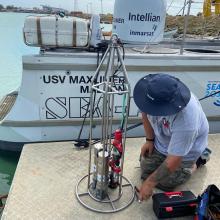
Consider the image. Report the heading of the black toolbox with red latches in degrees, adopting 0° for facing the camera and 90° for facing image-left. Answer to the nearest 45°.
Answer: approximately 0°

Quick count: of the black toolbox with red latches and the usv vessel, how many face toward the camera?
1

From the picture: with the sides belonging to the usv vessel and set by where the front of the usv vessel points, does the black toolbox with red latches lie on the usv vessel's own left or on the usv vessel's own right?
on the usv vessel's own right

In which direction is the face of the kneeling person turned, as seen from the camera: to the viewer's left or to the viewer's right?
to the viewer's left
